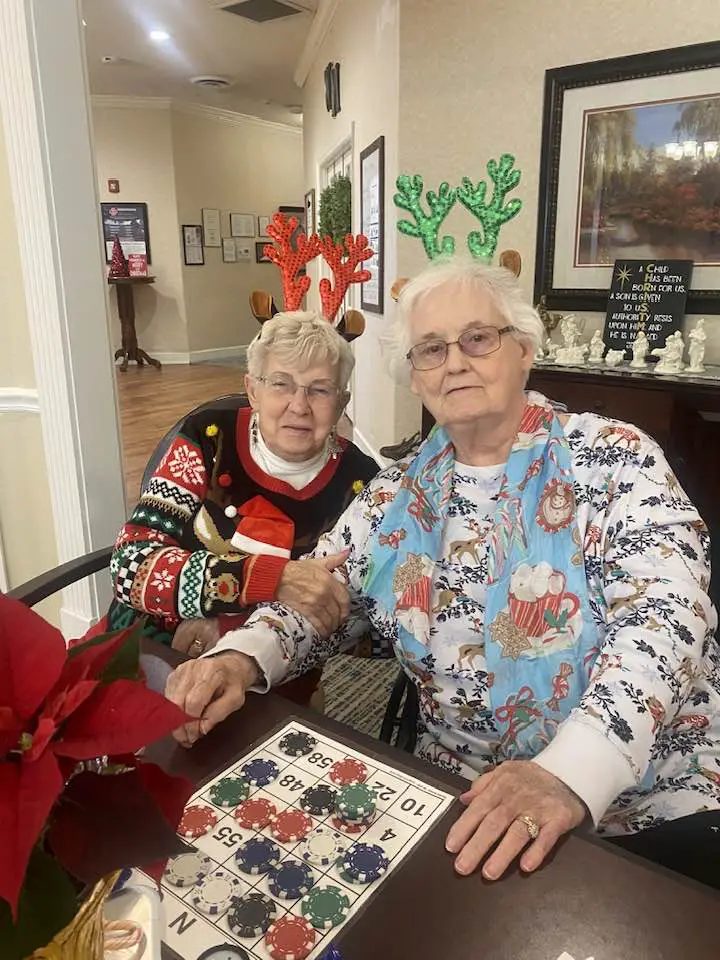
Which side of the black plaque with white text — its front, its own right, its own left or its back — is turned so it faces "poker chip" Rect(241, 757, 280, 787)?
front

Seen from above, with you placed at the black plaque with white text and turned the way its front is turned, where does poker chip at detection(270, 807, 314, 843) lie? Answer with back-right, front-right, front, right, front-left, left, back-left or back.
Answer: front

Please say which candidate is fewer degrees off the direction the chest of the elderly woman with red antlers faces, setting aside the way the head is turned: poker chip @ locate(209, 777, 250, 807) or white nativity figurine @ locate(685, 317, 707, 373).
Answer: the poker chip

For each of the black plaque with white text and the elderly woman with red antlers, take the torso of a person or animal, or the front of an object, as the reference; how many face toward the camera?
2

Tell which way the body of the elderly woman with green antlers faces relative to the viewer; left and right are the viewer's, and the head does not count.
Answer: facing the viewer and to the left of the viewer

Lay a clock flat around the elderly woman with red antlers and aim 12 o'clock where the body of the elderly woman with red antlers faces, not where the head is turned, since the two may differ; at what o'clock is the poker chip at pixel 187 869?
The poker chip is roughly at 12 o'clock from the elderly woman with red antlers.

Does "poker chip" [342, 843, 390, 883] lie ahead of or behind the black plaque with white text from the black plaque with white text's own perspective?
ahead

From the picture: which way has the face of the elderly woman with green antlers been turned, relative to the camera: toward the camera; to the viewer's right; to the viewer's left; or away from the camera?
toward the camera

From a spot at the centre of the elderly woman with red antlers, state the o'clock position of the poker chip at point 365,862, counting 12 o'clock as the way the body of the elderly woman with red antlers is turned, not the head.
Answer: The poker chip is roughly at 12 o'clock from the elderly woman with red antlers.

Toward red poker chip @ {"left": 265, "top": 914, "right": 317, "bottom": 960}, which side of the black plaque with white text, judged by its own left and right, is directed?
front

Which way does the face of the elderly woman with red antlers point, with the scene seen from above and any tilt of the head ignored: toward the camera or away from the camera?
toward the camera

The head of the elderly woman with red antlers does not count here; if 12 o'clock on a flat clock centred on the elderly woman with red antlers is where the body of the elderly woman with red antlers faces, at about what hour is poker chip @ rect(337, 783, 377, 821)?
The poker chip is roughly at 12 o'clock from the elderly woman with red antlers.

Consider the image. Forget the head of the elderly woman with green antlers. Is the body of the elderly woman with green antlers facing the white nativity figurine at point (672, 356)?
no

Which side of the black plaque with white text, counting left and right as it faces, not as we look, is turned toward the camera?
front
